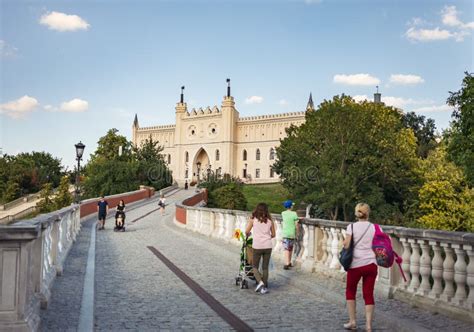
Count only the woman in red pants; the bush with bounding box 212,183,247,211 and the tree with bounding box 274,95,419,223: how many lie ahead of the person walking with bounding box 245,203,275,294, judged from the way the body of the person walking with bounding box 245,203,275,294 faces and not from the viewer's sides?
2

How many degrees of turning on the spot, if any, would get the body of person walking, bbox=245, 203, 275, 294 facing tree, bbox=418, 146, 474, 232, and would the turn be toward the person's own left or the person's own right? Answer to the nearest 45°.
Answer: approximately 45° to the person's own right

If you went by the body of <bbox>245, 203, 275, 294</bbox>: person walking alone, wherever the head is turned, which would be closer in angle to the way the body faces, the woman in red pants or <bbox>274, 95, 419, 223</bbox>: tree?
the tree

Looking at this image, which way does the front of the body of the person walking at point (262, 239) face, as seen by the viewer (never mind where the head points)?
away from the camera

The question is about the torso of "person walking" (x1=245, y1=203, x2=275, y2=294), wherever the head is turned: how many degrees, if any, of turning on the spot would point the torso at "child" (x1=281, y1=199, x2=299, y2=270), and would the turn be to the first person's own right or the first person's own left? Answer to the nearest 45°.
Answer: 0° — they already face them

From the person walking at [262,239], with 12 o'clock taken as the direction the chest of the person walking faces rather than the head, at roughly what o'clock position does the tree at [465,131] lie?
The tree is roughly at 1 o'clock from the person walking.

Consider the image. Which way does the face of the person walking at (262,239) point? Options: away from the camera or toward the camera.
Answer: away from the camera

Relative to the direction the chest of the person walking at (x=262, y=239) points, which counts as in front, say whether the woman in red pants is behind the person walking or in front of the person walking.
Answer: behind
